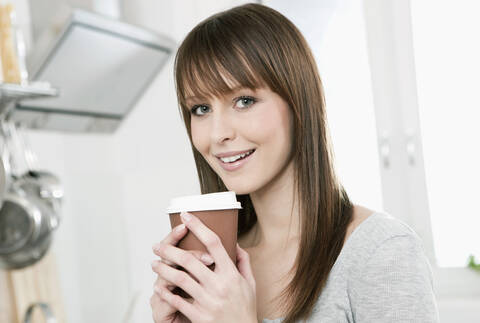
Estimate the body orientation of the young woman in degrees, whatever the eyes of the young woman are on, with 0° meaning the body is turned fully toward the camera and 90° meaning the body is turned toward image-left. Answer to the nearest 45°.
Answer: approximately 45°

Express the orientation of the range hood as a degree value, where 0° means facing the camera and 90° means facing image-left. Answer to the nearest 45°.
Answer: approximately 315°

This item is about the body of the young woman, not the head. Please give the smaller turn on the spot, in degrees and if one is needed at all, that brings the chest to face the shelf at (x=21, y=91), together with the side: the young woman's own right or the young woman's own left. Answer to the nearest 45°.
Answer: approximately 90° to the young woman's own right

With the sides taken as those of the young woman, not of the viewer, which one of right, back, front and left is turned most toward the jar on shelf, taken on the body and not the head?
right

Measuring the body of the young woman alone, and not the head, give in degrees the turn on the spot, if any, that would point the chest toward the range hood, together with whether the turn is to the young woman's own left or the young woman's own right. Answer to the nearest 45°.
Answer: approximately 90° to the young woman's own right

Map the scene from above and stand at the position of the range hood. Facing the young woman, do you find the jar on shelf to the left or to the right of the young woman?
right

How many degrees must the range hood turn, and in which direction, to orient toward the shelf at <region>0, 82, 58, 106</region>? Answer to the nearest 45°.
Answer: approximately 45° to its right

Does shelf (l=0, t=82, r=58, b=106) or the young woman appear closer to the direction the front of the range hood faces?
the young woman

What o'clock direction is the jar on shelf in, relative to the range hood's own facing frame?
The jar on shelf is roughly at 2 o'clock from the range hood.
